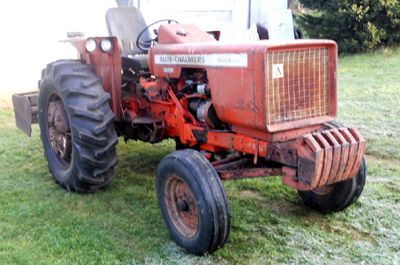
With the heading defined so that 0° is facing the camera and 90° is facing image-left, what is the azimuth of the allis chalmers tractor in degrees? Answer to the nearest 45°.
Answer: approximately 315°

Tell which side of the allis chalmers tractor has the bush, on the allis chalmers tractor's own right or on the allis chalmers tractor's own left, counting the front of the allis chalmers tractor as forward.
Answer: on the allis chalmers tractor's own left
